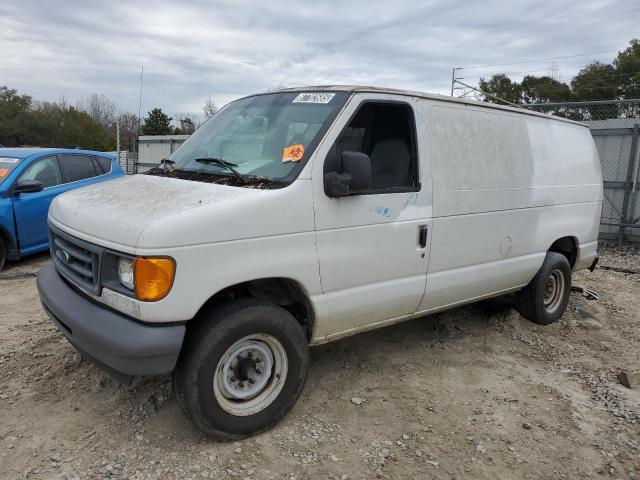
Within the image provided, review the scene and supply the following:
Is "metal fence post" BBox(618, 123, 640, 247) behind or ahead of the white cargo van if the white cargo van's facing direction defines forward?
behind

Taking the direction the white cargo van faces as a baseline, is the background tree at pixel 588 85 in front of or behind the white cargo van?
behind

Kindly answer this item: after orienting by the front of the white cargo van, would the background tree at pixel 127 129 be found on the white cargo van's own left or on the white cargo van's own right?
on the white cargo van's own right

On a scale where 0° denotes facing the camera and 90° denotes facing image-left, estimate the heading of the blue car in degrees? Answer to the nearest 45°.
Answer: approximately 45°

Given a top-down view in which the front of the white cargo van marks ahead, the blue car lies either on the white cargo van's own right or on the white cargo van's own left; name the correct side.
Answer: on the white cargo van's own right

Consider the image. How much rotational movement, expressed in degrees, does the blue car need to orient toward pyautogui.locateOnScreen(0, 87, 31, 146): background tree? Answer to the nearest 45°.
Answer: approximately 135° to its right

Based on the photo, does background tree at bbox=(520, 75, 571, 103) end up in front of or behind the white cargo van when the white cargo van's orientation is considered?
behind

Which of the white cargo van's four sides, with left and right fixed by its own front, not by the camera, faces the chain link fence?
back

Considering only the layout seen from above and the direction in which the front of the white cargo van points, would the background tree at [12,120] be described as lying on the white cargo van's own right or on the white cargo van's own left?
on the white cargo van's own right

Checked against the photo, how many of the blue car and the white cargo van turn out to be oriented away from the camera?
0

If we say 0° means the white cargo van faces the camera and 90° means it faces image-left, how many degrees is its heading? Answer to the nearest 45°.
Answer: approximately 45°

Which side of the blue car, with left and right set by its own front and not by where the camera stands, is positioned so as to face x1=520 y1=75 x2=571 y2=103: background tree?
back

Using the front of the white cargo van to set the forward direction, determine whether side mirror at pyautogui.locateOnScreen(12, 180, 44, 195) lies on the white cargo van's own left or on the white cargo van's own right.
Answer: on the white cargo van's own right
